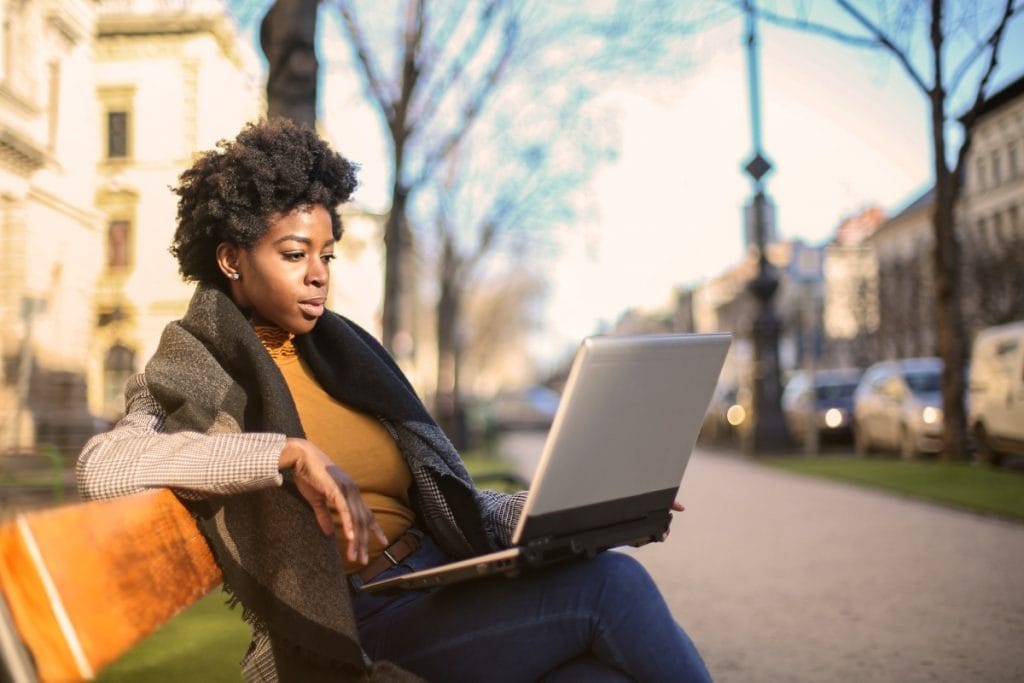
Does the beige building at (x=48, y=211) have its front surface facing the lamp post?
yes

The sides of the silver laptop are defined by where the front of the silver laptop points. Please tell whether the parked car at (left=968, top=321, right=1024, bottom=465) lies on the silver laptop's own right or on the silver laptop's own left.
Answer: on the silver laptop's own right

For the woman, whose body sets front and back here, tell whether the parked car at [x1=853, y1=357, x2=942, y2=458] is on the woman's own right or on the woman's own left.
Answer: on the woman's own left

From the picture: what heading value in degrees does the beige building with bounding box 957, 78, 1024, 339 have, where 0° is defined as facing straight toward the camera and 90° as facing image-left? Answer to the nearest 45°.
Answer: approximately 45°

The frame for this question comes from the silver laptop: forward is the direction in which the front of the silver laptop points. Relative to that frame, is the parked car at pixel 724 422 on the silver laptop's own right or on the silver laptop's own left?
on the silver laptop's own right

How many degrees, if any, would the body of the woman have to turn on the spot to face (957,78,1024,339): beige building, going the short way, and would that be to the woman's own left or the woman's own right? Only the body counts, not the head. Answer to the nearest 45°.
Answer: approximately 90° to the woman's own left

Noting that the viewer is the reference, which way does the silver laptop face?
facing away from the viewer and to the left of the viewer
